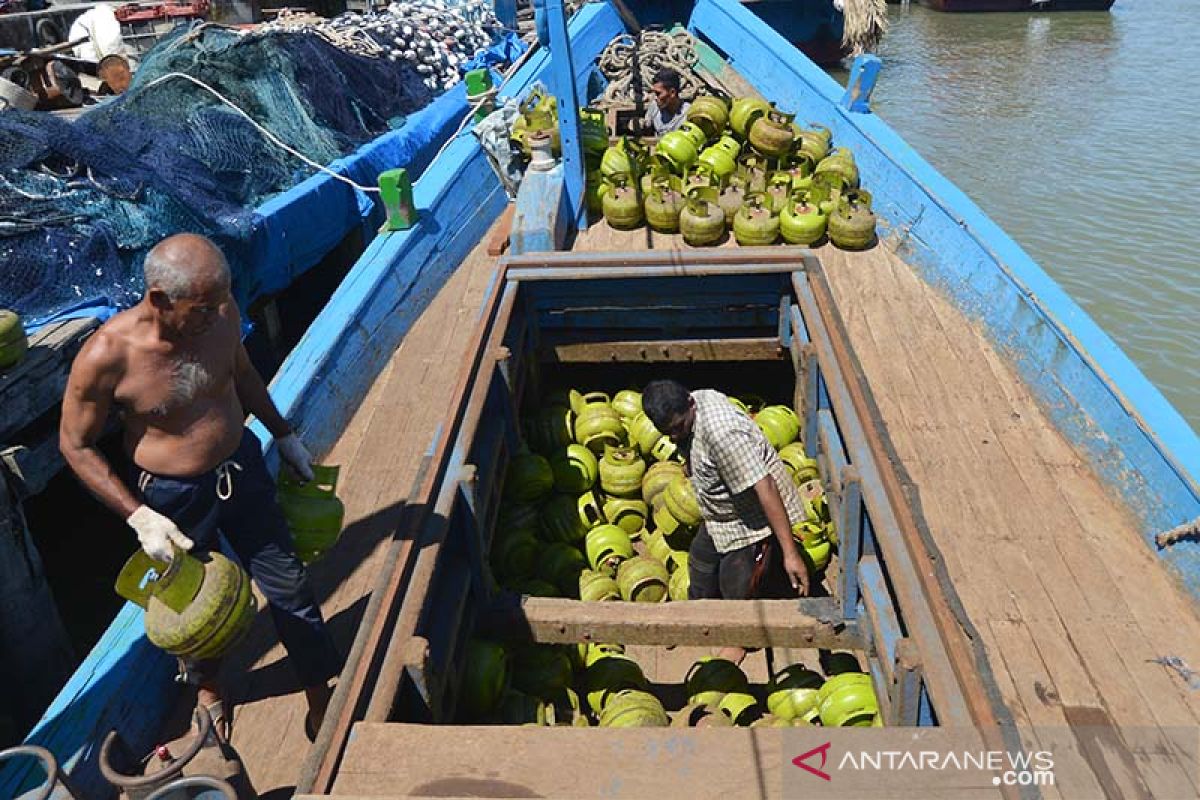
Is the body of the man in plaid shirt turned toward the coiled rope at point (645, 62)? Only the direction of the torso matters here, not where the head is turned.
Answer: no

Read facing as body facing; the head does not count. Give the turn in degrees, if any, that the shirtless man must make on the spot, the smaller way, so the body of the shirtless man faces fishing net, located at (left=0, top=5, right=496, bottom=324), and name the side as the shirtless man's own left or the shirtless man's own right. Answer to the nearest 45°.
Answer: approximately 135° to the shirtless man's own left

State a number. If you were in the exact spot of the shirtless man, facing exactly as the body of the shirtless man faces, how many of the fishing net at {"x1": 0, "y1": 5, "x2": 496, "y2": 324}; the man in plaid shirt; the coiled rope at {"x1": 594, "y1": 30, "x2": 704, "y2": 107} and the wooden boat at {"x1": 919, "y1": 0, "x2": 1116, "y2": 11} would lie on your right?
0

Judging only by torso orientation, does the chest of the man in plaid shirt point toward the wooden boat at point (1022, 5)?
no

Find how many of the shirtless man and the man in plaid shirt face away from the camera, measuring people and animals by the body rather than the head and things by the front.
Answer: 0

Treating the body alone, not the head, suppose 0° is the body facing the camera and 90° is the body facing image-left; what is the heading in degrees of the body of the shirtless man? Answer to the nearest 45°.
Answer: approximately 315°

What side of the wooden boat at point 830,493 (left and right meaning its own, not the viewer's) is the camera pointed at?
back

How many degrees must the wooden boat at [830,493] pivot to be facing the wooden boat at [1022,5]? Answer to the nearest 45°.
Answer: approximately 45° to its right

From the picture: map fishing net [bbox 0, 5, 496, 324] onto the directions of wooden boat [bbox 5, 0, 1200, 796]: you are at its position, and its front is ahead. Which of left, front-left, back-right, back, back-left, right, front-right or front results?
front-left

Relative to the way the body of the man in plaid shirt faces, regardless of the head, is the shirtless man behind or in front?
in front

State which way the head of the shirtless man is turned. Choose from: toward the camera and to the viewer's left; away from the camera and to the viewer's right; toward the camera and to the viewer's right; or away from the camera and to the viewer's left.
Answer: toward the camera and to the viewer's right
